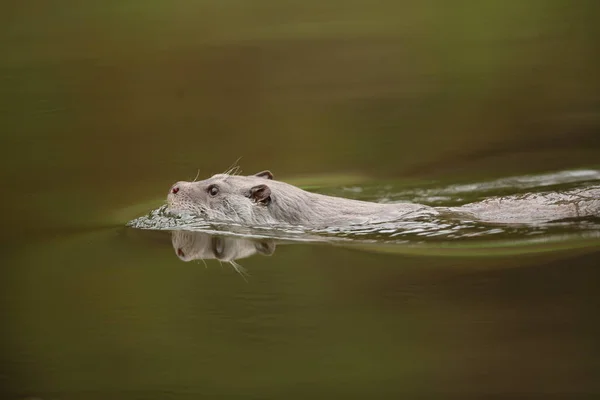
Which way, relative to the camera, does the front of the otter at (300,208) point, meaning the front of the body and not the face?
to the viewer's left
